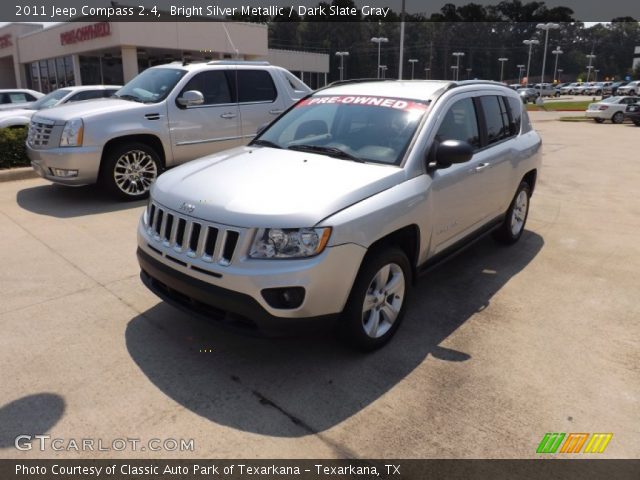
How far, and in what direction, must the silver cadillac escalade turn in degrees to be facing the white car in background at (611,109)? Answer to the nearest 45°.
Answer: approximately 180°

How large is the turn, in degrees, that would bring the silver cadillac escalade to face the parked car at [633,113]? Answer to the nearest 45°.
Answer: approximately 180°

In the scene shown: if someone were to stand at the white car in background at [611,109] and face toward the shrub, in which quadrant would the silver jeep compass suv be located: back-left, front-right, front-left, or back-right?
front-left

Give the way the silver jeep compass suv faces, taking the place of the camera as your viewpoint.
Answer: facing the viewer and to the left of the viewer

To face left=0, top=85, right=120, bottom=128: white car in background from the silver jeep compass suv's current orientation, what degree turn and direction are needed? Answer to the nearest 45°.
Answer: approximately 90° to its right

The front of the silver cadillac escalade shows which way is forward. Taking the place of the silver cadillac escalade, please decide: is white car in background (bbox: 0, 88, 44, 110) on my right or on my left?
on my right

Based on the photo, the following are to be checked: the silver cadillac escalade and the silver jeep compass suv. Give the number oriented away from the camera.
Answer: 0

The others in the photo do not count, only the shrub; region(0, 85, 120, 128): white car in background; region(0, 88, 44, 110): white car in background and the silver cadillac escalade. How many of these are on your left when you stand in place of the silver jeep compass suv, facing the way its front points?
0

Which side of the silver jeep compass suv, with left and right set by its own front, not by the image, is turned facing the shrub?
right

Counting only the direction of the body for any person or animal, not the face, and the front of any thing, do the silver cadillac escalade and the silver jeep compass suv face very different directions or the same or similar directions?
same or similar directions

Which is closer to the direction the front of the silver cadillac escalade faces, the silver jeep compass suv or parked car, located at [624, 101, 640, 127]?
the silver jeep compass suv
